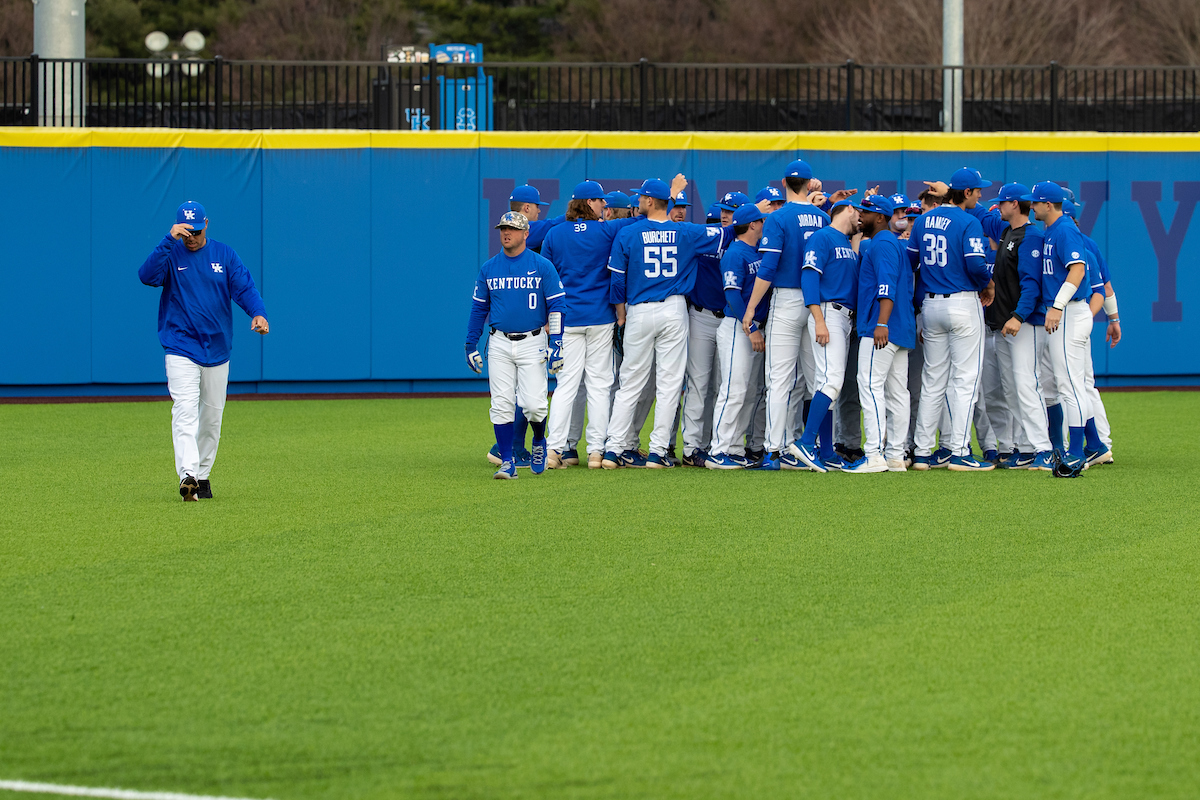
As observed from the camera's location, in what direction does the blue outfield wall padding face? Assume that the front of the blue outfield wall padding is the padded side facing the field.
facing the viewer

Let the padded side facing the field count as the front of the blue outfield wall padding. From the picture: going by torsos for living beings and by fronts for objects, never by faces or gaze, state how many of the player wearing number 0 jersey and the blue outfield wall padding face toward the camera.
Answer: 2

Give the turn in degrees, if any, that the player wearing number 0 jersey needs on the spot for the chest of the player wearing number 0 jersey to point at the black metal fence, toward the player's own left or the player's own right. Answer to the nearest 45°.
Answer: approximately 180°

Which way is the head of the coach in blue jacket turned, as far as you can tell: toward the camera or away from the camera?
toward the camera

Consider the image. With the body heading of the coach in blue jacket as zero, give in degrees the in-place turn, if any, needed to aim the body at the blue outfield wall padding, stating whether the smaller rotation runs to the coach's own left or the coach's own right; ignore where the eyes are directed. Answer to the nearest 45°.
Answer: approximately 180°

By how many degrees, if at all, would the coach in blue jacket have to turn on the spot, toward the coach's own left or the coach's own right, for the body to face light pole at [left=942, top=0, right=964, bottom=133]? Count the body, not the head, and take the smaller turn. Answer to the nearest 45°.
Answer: approximately 135° to the coach's own left

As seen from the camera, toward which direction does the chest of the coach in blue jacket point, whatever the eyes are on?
toward the camera

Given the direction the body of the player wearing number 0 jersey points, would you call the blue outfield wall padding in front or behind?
behind

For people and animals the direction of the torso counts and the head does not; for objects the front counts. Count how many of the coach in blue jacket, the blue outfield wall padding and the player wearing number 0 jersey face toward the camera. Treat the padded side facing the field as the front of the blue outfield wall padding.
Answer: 3
